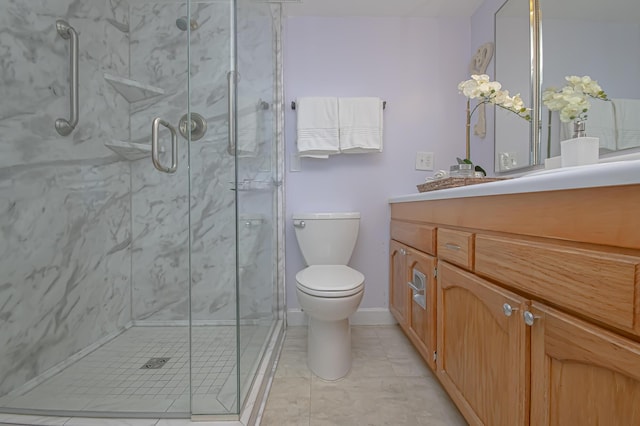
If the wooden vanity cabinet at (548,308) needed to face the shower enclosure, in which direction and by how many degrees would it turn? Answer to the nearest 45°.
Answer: approximately 45° to its right

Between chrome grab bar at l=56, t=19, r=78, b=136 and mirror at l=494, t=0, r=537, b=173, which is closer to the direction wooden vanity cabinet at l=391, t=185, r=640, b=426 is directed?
the chrome grab bar

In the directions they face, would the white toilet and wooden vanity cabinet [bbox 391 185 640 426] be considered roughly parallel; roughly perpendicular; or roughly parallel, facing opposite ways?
roughly perpendicular

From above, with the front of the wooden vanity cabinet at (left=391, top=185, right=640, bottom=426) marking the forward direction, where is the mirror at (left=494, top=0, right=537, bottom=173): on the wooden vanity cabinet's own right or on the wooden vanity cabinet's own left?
on the wooden vanity cabinet's own right

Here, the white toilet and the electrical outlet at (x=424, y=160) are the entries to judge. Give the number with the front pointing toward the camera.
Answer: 2

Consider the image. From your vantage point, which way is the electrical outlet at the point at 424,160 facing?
toward the camera

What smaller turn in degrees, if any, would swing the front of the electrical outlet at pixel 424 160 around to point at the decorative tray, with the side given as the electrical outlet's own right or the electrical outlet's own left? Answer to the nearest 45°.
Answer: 0° — it already faces it

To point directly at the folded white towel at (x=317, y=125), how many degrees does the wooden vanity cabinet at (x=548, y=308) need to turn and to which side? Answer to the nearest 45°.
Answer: approximately 90° to its right

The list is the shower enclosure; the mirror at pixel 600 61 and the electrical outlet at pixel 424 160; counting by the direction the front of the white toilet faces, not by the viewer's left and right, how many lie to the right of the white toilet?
1

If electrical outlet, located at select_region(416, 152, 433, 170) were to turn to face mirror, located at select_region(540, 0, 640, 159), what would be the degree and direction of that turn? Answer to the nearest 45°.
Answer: approximately 45° to its left

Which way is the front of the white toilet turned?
toward the camera

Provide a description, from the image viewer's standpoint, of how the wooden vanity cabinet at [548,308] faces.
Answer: facing the viewer and to the left of the viewer

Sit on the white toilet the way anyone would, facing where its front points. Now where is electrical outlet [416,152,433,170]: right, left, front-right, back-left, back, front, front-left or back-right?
back-left
